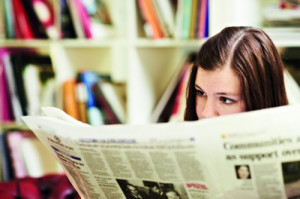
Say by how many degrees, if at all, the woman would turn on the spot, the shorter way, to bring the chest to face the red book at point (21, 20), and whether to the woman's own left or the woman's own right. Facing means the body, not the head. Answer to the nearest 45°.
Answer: approximately 90° to the woman's own right

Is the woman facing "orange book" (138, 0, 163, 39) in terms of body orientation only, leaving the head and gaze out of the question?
no

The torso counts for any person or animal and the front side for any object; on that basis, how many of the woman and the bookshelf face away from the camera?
0

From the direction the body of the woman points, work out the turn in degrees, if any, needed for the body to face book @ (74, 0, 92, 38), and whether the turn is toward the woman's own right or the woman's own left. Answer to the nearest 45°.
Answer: approximately 90° to the woman's own right

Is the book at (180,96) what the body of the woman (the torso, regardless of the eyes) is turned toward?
no

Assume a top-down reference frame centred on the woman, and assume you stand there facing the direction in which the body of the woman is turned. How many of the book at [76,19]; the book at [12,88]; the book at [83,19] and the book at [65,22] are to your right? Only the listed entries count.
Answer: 4

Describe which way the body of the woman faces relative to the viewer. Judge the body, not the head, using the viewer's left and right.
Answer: facing the viewer and to the left of the viewer

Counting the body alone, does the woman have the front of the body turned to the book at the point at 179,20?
no

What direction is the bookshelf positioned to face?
toward the camera
